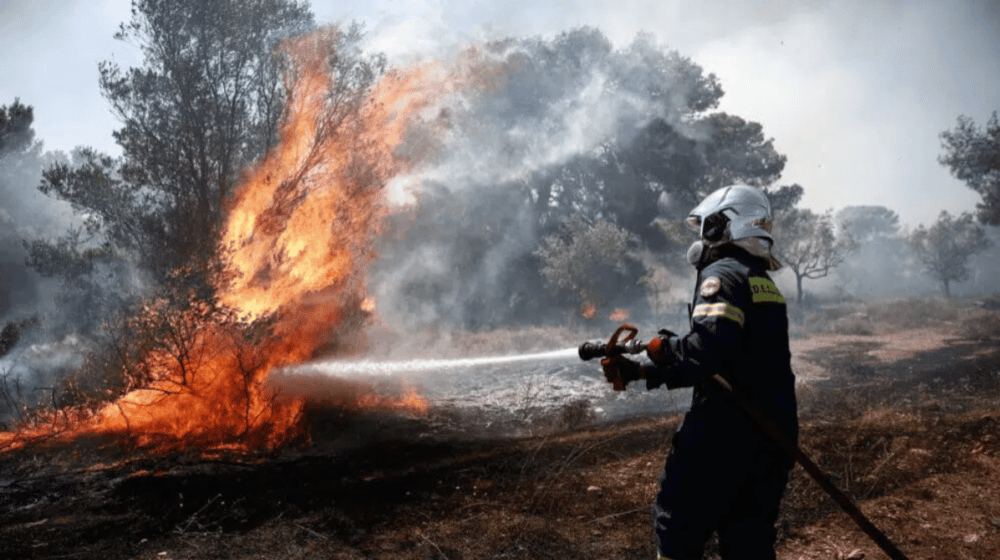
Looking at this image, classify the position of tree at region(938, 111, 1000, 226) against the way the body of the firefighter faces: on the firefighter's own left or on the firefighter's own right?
on the firefighter's own right

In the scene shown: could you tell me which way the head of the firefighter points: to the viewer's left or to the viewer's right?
to the viewer's left

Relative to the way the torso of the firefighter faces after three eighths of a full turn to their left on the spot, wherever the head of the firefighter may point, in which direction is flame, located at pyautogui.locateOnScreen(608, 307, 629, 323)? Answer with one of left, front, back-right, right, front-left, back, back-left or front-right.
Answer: back

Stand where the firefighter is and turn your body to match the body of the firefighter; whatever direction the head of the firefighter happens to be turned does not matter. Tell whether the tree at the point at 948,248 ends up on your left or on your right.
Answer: on your right

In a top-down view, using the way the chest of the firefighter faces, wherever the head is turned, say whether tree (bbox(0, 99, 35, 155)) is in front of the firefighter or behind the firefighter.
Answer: in front

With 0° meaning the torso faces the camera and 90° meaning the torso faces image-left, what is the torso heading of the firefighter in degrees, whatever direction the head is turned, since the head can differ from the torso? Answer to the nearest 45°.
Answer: approximately 135°

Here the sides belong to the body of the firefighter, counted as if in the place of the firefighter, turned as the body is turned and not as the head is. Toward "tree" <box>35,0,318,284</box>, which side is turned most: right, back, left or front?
front

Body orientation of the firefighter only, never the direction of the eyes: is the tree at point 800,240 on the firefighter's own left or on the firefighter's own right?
on the firefighter's own right

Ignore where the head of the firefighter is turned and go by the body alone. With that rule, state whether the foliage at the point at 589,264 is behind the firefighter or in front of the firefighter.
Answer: in front
